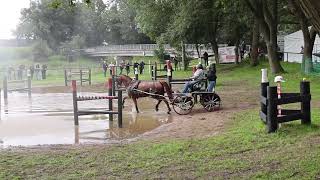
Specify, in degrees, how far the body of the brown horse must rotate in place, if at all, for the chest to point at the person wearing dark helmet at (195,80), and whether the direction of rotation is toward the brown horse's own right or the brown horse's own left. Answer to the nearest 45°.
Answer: approximately 180°

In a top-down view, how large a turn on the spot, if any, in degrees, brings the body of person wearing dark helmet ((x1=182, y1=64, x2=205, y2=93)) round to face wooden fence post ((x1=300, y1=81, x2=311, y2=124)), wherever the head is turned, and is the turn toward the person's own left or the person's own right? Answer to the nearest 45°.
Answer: approximately 90° to the person's own left

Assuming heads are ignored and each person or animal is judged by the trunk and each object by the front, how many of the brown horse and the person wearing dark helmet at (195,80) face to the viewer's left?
2

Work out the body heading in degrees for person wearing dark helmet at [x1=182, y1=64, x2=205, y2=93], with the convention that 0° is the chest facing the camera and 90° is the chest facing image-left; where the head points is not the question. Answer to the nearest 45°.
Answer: approximately 90°

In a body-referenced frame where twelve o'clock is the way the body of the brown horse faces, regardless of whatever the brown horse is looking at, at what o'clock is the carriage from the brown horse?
The carriage is roughly at 7 o'clock from the brown horse.

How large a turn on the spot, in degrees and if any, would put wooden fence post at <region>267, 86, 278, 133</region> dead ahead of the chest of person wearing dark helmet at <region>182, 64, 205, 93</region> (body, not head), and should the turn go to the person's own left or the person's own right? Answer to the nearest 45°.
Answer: approximately 90° to the person's own left

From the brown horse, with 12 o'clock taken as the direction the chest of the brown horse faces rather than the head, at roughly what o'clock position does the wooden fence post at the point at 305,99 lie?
The wooden fence post is roughly at 8 o'clock from the brown horse.

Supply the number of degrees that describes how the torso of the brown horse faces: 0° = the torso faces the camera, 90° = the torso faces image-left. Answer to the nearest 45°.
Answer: approximately 90°

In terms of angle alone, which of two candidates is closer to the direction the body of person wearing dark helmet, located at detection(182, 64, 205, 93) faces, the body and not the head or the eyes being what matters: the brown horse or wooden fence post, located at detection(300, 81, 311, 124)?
the brown horse

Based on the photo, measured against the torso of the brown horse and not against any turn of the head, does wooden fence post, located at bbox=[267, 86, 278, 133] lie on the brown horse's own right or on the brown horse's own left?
on the brown horse's own left
